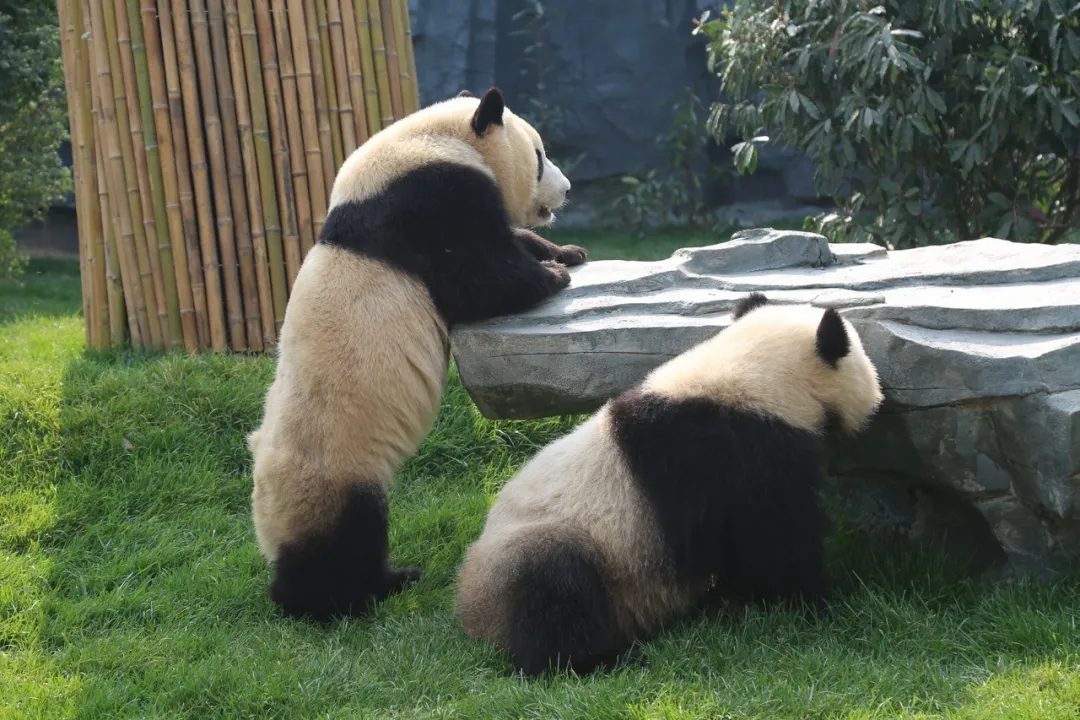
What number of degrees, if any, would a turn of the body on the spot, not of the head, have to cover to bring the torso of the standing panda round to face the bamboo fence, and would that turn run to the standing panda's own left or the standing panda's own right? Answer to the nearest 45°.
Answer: approximately 90° to the standing panda's own left

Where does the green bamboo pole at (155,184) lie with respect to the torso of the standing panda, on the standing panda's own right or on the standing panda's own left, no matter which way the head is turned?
on the standing panda's own left

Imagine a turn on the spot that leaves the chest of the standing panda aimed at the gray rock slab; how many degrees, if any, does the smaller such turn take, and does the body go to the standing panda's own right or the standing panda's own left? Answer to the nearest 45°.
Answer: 0° — it already faces it

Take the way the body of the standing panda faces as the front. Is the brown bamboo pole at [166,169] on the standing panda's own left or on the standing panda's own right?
on the standing panda's own left

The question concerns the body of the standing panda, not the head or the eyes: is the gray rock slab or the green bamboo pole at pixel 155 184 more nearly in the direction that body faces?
the gray rock slab

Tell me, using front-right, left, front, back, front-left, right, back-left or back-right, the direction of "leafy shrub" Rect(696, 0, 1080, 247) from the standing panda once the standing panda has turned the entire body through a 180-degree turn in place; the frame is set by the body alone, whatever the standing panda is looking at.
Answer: back-right

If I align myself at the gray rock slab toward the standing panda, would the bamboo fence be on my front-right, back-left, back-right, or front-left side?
front-right

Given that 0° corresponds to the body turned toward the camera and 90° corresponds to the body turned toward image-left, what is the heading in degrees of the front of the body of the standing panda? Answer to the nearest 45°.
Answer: approximately 270°
